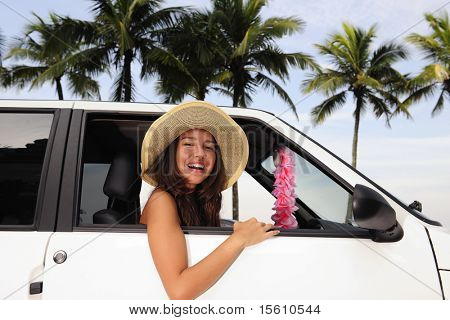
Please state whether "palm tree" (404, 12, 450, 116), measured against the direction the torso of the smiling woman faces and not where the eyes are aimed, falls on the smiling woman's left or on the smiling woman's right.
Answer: on the smiling woman's left

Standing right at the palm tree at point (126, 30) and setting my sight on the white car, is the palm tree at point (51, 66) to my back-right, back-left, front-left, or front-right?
back-right

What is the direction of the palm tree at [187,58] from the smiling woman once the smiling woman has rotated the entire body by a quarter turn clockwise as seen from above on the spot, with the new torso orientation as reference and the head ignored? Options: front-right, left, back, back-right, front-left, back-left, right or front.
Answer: back-right

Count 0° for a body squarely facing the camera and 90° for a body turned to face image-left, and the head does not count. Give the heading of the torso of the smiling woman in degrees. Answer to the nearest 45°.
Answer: approximately 315°

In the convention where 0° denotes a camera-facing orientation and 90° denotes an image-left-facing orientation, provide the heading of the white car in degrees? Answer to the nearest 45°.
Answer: approximately 270°

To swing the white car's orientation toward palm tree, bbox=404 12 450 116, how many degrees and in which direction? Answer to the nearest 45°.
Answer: approximately 45° to its left

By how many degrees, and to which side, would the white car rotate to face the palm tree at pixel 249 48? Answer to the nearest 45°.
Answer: approximately 90° to its left

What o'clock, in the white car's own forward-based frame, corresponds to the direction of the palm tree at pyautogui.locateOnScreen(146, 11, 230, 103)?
The palm tree is roughly at 9 o'clock from the white car.

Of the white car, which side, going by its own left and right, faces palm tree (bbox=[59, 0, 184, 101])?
left

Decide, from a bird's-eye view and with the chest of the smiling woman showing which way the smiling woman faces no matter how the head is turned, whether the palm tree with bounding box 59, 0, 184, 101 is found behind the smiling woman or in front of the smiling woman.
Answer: behind
